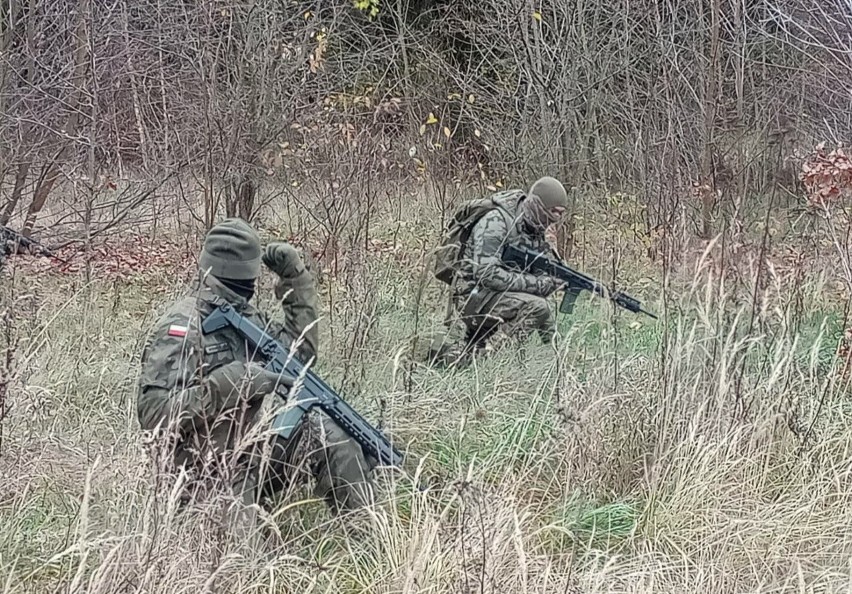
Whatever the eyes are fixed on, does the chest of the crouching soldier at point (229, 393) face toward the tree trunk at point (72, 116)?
no

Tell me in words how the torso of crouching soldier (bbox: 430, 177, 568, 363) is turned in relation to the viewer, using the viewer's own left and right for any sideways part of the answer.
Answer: facing to the right of the viewer

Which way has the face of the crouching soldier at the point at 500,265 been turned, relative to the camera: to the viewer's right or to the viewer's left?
to the viewer's right

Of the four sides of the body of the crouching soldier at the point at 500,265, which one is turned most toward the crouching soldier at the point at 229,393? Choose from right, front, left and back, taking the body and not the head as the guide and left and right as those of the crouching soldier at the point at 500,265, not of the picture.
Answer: right

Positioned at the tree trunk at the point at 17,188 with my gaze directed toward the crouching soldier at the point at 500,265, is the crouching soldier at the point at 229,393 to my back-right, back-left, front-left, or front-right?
front-right

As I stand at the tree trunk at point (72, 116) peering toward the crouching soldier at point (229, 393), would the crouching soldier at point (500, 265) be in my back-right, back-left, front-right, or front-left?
front-left

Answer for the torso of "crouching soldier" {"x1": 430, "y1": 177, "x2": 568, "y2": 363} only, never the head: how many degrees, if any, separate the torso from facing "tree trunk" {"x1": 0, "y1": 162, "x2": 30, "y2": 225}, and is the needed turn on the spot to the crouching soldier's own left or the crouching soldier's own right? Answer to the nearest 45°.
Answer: approximately 180°
